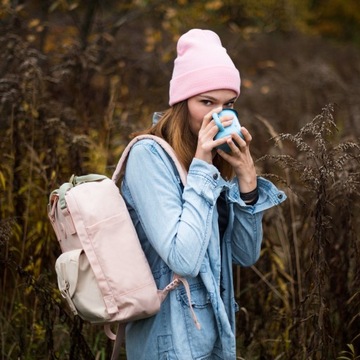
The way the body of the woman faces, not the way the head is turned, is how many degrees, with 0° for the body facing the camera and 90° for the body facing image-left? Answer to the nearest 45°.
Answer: approximately 315°
